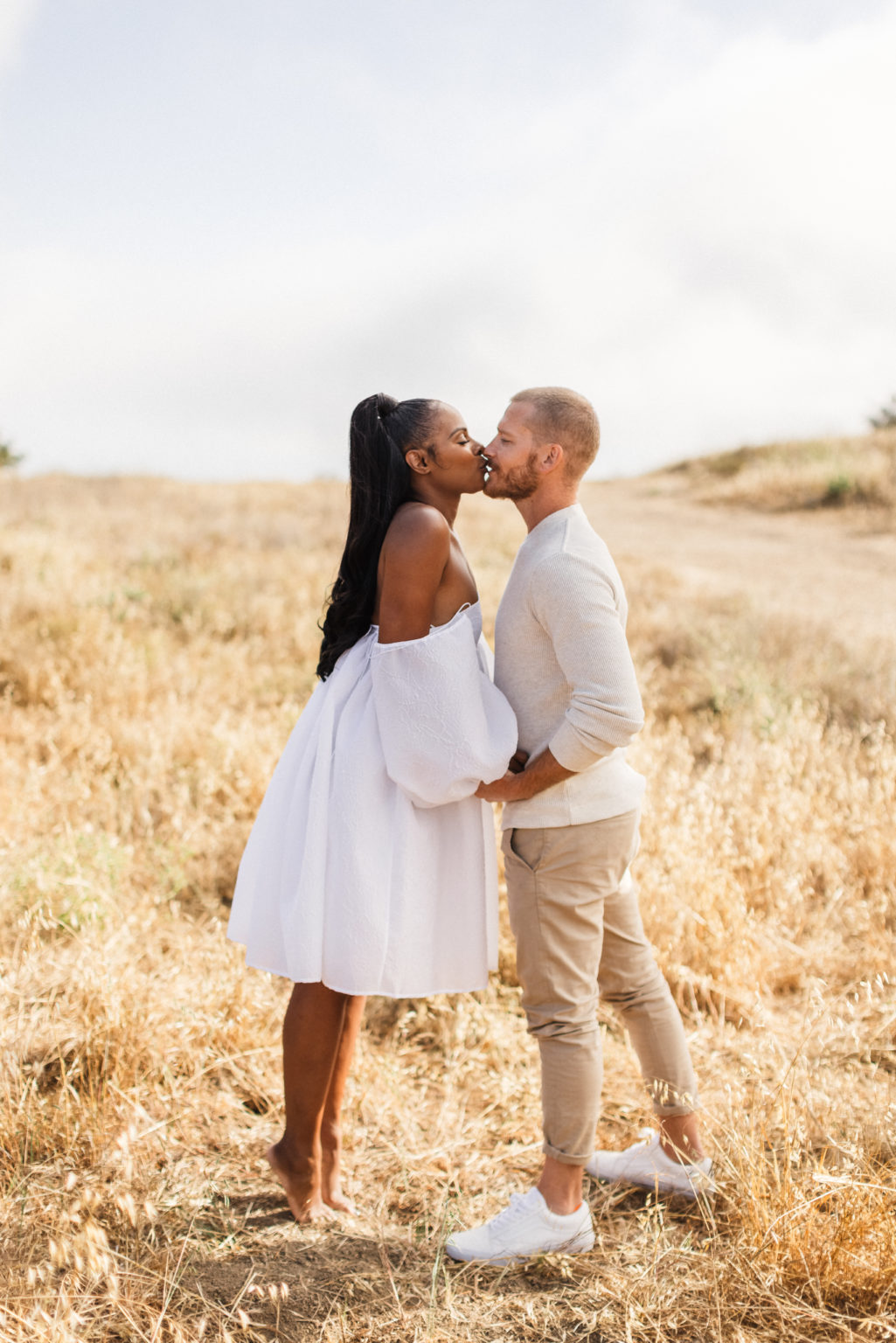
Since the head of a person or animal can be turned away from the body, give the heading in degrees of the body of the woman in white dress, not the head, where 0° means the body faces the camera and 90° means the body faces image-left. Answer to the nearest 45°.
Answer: approximately 270°

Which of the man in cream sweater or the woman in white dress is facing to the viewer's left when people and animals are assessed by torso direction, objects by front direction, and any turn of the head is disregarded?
the man in cream sweater

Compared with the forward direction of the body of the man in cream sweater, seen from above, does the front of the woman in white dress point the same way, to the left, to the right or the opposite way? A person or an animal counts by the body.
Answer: the opposite way

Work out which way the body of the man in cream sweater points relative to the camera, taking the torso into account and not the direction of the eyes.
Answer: to the viewer's left

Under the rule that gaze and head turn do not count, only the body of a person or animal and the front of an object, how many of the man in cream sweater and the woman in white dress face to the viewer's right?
1
